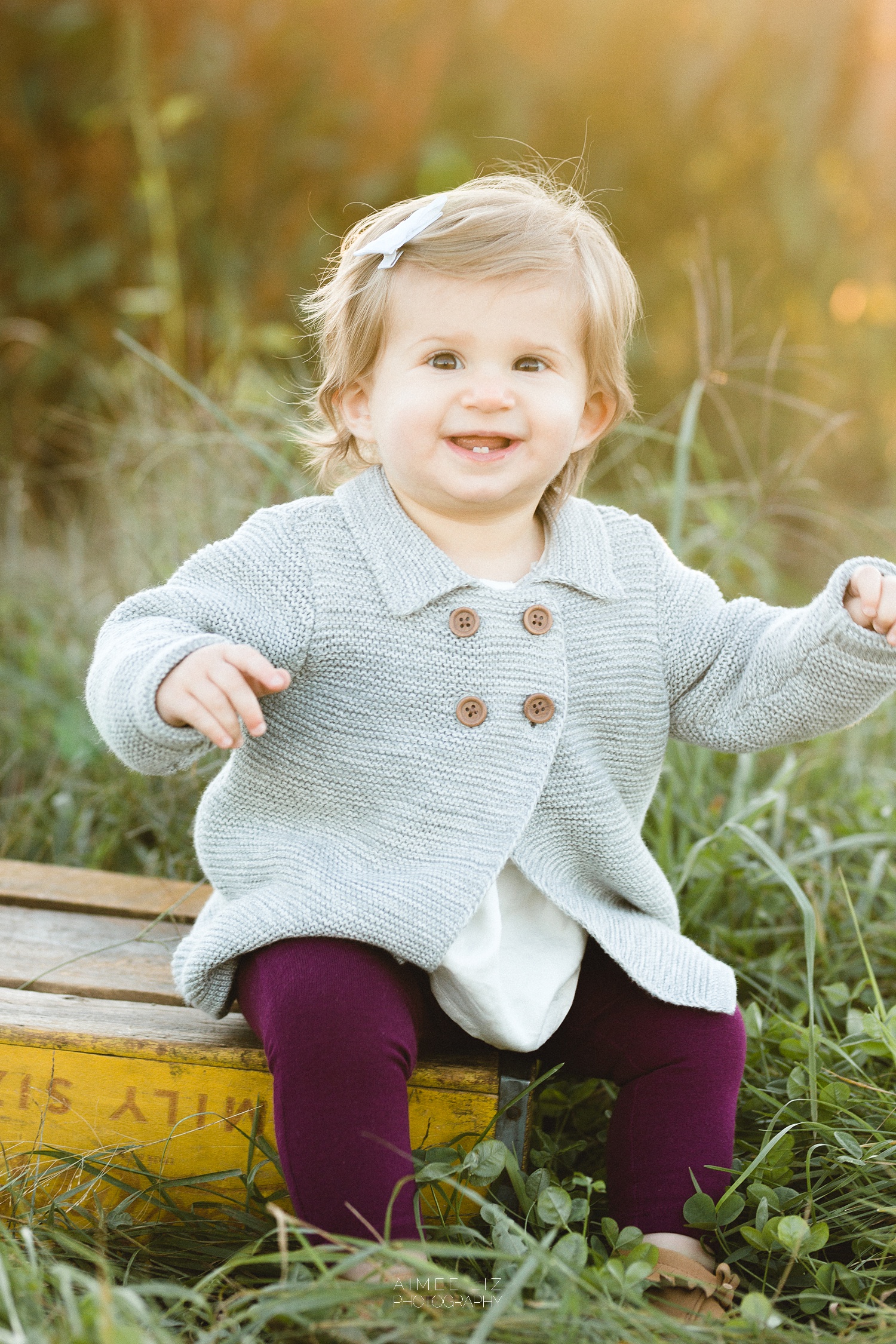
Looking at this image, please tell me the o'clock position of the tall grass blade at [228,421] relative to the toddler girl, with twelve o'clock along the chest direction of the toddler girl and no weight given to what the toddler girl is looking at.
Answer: The tall grass blade is roughly at 5 o'clock from the toddler girl.

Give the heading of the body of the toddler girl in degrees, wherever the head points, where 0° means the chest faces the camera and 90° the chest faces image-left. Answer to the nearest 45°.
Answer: approximately 0°
